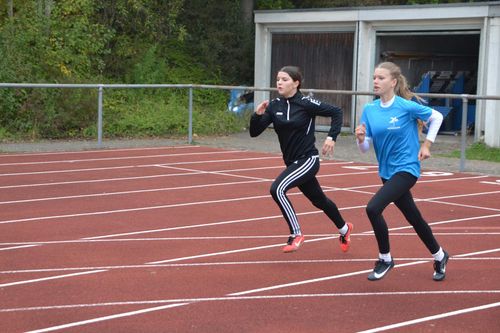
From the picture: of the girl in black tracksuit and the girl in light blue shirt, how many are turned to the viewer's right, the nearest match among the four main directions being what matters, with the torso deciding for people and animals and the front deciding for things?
0

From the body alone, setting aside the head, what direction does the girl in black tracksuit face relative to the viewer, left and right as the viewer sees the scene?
facing the viewer and to the left of the viewer

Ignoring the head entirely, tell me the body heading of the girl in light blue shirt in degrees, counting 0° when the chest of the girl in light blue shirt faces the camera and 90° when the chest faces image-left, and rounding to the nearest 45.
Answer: approximately 45°

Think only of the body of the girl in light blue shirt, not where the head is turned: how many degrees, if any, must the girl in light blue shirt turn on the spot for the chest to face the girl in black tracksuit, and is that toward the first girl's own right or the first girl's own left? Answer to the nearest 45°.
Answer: approximately 90° to the first girl's own right

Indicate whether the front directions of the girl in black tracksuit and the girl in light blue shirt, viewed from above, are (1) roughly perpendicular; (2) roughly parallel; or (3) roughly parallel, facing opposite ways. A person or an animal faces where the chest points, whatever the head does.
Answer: roughly parallel

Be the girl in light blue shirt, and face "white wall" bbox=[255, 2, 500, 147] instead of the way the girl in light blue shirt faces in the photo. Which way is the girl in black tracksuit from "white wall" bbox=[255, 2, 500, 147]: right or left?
left

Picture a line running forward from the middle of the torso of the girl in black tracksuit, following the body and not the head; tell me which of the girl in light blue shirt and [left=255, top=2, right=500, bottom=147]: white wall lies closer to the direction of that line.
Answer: the girl in light blue shirt

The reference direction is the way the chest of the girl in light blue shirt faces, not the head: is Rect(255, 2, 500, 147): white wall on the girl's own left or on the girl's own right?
on the girl's own right

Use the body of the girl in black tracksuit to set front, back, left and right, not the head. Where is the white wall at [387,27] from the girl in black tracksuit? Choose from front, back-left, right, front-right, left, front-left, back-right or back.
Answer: back-right
